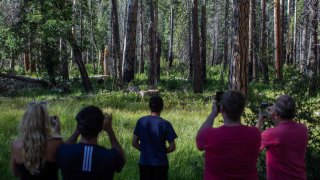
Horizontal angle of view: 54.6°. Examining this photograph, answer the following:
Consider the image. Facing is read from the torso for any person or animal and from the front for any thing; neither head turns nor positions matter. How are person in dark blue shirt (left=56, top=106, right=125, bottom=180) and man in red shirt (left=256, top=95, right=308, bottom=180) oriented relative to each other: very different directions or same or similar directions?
same or similar directions

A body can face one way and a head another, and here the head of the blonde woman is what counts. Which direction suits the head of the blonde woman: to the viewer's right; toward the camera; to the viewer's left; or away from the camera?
away from the camera

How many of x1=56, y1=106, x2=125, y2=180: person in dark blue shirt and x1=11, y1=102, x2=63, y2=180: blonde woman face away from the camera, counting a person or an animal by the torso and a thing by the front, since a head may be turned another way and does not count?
2

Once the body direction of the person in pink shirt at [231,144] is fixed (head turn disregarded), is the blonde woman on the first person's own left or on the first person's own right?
on the first person's own left

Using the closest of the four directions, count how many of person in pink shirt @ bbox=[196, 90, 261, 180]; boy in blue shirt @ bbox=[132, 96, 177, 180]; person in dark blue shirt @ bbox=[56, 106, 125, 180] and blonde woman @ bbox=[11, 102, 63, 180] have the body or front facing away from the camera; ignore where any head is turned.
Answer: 4

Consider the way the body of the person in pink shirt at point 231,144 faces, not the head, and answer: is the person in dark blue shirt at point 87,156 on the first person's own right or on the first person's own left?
on the first person's own left

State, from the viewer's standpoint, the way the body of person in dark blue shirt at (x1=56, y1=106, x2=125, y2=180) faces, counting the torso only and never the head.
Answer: away from the camera

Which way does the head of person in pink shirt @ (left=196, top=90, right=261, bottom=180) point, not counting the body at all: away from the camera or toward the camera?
away from the camera

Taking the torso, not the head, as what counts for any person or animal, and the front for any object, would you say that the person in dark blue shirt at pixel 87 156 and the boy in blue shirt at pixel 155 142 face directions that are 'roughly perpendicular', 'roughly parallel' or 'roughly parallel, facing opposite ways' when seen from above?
roughly parallel

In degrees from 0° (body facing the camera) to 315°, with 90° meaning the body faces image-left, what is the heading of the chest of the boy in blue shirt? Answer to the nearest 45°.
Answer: approximately 180°

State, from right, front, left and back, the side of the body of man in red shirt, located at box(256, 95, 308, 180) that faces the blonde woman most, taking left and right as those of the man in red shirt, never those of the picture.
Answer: left

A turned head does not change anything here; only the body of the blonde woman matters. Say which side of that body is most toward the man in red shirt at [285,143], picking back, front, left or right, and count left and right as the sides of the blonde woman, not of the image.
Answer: right

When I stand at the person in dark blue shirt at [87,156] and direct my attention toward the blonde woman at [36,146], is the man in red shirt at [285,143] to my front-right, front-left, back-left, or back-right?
back-right

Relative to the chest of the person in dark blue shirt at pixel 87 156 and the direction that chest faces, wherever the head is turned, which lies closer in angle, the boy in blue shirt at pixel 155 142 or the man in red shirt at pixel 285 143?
the boy in blue shirt

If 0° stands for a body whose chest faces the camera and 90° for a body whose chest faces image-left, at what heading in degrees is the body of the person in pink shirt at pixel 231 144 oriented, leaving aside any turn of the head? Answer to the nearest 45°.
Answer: approximately 180°
